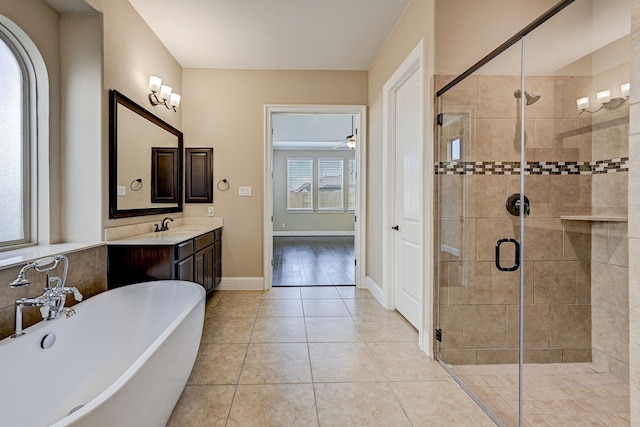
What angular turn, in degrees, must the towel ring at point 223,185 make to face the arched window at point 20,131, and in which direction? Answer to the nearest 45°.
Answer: approximately 45° to its right

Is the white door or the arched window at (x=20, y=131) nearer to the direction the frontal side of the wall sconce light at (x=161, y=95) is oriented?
the white door

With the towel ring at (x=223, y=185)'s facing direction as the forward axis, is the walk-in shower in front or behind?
in front

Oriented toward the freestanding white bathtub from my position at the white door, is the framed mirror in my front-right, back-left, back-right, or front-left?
front-right

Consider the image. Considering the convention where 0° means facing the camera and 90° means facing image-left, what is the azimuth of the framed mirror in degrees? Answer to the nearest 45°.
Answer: approximately 315°

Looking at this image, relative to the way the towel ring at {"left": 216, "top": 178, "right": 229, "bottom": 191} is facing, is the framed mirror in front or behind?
in front

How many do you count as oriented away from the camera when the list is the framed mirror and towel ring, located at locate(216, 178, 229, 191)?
0

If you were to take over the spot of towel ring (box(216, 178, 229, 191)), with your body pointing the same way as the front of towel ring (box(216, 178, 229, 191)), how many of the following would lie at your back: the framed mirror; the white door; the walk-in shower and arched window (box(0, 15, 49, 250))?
0

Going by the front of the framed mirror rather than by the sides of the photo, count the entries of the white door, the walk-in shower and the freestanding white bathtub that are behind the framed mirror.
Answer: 0

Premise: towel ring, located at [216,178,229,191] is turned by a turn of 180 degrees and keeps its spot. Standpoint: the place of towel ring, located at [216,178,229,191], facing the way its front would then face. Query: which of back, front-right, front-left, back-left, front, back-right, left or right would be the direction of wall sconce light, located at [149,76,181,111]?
back-left

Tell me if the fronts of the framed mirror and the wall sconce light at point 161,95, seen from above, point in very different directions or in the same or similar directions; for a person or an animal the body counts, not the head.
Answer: same or similar directions

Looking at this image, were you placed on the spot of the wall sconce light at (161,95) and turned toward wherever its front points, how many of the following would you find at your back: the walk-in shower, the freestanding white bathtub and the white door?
0

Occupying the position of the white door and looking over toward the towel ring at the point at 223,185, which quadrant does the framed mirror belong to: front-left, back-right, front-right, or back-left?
front-left

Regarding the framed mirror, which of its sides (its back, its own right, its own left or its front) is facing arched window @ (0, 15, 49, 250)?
right

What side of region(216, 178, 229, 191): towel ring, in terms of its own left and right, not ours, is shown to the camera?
front

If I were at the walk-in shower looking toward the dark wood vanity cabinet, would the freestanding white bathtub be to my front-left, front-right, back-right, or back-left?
front-left

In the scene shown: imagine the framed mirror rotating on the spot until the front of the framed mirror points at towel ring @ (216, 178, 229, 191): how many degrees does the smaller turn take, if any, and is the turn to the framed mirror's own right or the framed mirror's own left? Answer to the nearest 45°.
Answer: approximately 90° to the framed mirror's own left

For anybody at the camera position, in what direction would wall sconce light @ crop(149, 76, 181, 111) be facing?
facing the viewer and to the right of the viewer
